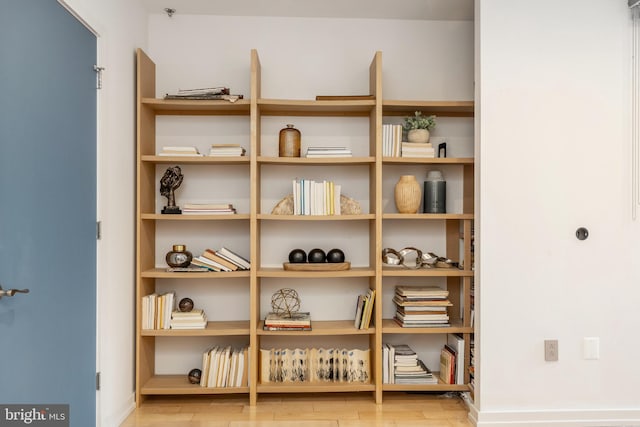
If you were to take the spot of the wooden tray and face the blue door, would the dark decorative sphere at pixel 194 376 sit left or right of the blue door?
right

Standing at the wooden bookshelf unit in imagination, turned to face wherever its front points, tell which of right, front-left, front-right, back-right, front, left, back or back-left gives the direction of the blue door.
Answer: front-right

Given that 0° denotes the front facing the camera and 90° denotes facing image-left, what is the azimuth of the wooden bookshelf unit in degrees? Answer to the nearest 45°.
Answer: approximately 0°
